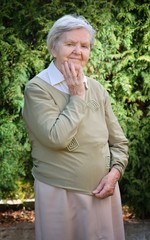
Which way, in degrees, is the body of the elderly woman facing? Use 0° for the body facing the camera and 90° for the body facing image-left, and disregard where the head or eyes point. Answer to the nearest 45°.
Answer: approximately 315°
